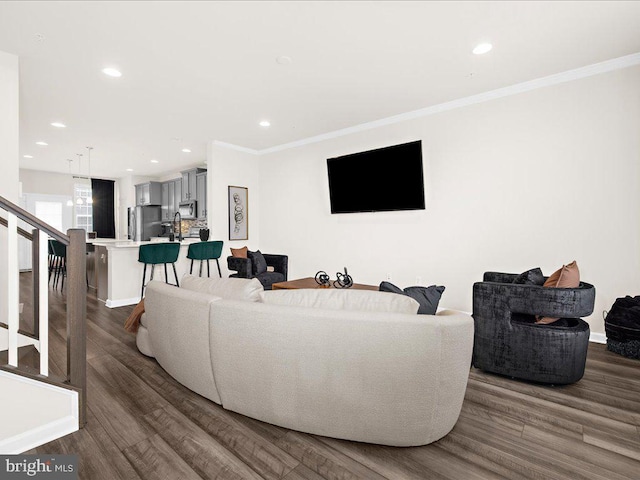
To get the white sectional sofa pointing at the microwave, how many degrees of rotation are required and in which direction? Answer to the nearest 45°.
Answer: approximately 90° to its left

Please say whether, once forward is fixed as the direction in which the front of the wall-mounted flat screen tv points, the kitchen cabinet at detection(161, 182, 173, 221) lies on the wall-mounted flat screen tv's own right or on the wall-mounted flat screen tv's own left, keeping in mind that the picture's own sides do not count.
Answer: on the wall-mounted flat screen tv's own right

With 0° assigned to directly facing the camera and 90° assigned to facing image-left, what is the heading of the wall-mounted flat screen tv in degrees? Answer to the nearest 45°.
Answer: approximately 45°

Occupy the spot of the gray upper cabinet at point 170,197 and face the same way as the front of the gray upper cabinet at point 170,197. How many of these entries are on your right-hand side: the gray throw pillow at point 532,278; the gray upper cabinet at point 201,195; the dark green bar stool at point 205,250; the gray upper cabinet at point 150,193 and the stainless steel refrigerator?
2

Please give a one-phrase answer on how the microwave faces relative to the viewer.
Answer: facing the viewer and to the left of the viewer

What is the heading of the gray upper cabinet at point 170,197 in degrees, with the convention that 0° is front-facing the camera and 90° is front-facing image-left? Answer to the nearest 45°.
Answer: approximately 45°

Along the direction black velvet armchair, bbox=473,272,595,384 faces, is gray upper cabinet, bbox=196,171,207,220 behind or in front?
in front

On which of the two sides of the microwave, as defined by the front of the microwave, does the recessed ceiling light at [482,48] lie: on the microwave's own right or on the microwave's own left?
on the microwave's own left

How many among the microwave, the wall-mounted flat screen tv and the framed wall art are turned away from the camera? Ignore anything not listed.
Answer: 0

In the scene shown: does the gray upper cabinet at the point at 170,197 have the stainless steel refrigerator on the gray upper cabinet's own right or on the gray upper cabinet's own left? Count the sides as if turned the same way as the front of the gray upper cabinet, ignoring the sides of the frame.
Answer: on the gray upper cabinet's own right

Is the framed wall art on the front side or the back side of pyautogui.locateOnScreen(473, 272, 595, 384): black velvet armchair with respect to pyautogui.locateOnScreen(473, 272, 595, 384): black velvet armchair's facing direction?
on the front side

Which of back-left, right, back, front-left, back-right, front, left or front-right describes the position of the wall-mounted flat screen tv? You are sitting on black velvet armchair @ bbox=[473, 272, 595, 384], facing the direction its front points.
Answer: front

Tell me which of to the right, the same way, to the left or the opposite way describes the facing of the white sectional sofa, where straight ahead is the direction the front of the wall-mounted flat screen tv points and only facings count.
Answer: the opposite way

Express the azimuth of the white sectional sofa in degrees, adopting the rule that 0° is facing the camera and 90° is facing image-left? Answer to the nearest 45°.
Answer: approximately 225°

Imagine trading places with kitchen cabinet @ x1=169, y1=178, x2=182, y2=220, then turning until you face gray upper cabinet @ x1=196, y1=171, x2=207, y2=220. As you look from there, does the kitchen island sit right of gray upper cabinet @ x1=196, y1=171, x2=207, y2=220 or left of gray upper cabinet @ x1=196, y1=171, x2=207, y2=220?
right

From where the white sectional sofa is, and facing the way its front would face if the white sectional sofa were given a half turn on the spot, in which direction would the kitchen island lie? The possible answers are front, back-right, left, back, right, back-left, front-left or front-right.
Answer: right

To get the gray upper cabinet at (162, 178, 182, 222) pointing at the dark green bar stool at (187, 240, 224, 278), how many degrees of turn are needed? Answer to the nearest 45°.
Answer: approximately 45° to its left

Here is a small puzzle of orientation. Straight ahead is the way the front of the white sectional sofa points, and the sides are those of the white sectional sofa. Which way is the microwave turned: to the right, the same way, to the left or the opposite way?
the opposite way
